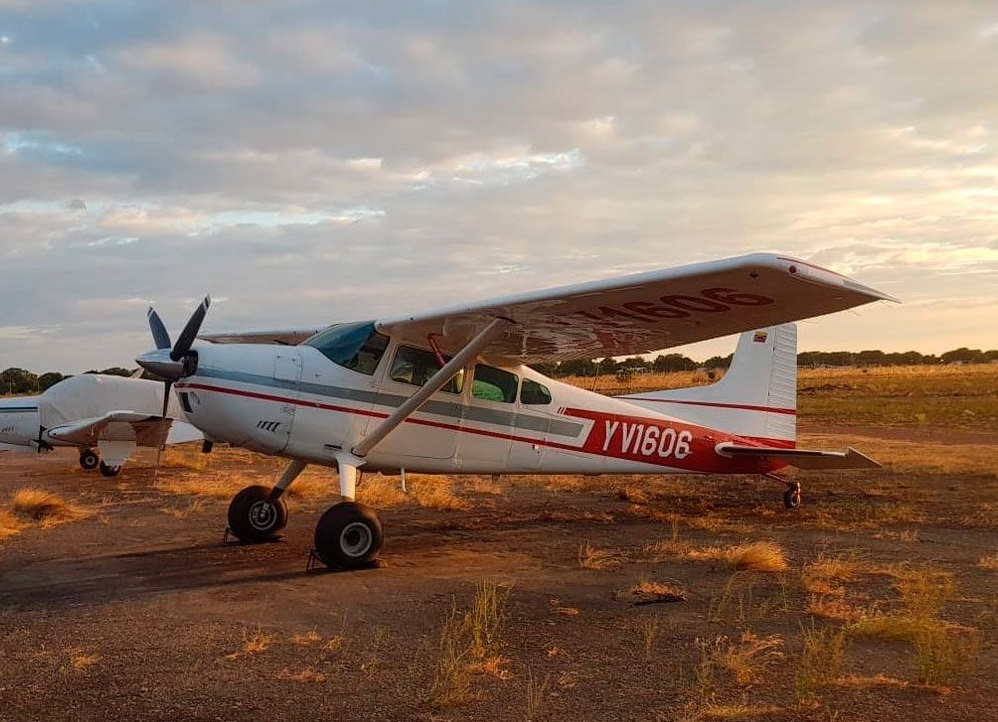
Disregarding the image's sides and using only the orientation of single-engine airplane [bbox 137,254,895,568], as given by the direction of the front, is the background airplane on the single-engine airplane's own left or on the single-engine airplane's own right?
on the single-engine airplane's own right

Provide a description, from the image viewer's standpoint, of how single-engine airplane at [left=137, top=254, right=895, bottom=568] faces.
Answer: facing the viewer and to the left of the viewer
